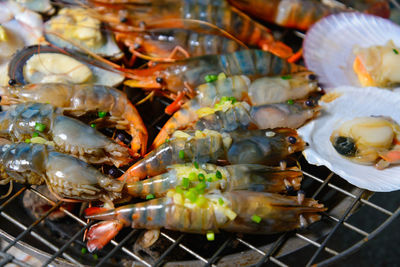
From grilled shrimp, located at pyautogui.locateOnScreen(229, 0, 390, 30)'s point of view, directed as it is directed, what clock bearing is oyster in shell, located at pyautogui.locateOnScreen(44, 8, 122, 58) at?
The oyster in shell is roughly at 11 o'clock from the grilled shrimp.

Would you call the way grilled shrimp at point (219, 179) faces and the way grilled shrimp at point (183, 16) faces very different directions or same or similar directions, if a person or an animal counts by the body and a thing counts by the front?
very different directions

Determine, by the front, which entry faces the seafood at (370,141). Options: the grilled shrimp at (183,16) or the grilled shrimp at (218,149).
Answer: the grilled shrimp at (218,149)

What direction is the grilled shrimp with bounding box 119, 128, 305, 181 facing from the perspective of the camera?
to the viewer's right

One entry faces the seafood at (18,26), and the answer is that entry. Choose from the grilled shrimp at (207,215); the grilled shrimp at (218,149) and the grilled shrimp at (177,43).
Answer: the grilled shrimp at (177,43)

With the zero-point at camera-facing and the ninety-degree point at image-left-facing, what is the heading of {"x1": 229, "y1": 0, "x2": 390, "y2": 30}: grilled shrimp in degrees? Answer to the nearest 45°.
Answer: approximately 90°

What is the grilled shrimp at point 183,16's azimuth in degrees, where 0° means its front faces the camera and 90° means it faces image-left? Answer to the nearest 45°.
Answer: approximately 90°

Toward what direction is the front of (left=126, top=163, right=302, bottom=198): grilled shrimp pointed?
to the viewer's right

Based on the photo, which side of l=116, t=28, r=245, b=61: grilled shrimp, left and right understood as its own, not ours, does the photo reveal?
left

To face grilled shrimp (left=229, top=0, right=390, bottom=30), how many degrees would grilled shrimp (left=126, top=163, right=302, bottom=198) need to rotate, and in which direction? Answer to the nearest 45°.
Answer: approximately 90° to its left

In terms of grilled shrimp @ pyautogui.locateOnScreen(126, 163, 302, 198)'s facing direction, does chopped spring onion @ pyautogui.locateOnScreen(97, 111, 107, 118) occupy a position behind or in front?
behind
